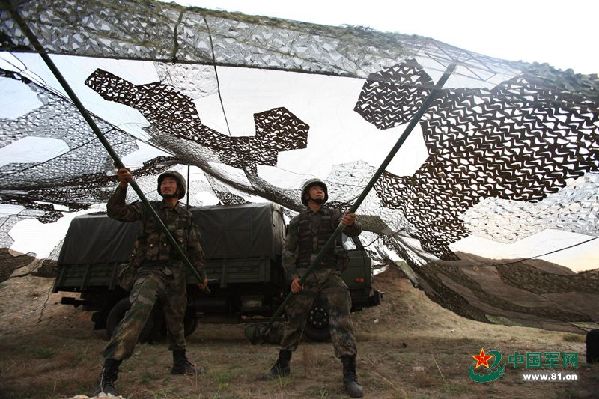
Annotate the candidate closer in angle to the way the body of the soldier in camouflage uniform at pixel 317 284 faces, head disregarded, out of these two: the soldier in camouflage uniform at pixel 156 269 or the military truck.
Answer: the soldier in camouflage uniform

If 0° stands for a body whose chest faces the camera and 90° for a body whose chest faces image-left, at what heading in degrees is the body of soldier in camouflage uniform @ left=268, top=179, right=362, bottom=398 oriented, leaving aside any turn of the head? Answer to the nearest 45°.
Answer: approximately 0°

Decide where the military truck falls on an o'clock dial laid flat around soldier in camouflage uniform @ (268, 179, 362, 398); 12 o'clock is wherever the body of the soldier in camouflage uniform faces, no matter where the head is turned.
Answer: The military truck is roughly at 5 o'clock from the soldier in camouflage uniform.

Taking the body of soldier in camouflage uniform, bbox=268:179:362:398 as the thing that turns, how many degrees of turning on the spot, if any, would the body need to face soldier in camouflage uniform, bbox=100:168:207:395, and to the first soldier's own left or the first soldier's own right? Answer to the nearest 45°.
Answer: approximately 90° to the first soldier's own right
